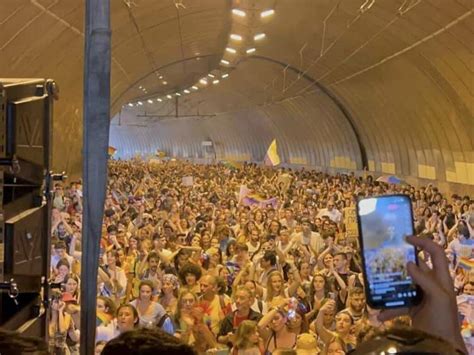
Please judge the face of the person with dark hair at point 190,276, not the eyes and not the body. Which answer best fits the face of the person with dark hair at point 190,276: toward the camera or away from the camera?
toward the camera

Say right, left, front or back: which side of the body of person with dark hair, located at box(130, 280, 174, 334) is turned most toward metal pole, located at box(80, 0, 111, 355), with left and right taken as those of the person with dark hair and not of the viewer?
front

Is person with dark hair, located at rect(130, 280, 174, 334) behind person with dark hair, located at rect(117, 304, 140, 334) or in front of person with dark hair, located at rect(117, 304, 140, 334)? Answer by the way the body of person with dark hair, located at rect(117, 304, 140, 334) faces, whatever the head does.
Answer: behind

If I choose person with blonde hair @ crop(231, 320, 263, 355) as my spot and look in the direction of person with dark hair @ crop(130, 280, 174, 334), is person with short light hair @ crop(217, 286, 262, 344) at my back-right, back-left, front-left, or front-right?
front-right

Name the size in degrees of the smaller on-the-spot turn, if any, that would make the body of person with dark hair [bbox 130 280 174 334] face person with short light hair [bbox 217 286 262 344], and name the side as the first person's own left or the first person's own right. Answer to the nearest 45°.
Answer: approximately 90° to the first person's own left

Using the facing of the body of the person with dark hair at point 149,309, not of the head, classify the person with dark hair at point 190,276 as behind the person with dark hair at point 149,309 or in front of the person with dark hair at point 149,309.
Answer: behind

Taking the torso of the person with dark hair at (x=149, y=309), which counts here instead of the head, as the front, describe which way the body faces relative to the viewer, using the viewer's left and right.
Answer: facing the viewer

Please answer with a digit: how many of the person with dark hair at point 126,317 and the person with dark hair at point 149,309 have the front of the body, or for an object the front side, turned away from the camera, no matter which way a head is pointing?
0

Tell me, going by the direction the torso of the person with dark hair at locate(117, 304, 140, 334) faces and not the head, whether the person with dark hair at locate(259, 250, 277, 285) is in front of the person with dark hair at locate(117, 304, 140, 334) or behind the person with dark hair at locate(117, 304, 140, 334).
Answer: behind

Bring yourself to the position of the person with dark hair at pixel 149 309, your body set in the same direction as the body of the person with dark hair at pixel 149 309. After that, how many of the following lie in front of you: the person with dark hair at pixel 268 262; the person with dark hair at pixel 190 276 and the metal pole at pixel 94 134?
1

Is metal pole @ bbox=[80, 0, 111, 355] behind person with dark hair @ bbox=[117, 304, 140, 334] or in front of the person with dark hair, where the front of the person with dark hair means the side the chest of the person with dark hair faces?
in front

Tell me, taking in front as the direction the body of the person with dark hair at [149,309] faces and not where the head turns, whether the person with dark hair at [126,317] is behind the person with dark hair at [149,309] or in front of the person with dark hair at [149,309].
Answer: in front

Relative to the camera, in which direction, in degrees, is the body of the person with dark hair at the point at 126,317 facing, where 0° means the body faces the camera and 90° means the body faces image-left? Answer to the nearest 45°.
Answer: approximately 45°

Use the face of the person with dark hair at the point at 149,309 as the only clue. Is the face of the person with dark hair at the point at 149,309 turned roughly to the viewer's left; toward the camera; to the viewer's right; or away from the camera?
toward the camera

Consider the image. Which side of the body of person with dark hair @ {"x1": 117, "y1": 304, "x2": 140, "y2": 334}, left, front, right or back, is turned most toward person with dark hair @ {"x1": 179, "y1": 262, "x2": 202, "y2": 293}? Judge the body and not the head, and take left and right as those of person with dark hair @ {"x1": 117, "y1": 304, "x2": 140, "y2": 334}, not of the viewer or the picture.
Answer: back

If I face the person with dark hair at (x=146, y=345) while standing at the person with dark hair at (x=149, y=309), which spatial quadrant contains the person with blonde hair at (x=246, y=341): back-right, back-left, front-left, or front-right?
front-left
